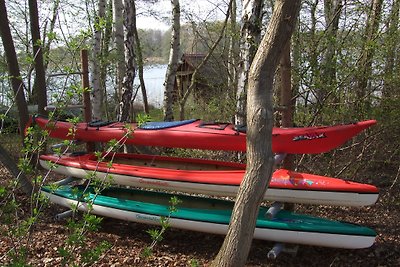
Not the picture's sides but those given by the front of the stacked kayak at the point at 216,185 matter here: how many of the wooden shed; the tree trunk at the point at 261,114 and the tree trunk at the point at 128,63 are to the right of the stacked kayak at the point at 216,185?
1

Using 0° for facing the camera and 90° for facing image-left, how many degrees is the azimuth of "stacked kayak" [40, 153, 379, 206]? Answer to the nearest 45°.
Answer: approximately 270°

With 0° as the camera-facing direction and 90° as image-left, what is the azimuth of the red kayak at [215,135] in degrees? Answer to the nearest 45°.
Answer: approximately 270°

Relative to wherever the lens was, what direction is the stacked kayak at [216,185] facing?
facing to the right of the viewer

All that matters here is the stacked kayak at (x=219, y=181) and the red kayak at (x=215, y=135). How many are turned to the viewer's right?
2

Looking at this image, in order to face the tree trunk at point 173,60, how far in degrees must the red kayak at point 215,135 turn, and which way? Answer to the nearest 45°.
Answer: approximately 90° to its left

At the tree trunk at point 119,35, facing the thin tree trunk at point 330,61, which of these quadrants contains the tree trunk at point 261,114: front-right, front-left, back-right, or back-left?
front-right

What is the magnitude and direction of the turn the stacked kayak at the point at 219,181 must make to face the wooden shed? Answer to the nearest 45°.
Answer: approximately 90° to its left

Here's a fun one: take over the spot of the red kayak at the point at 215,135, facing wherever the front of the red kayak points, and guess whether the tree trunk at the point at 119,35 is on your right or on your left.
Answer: on your left

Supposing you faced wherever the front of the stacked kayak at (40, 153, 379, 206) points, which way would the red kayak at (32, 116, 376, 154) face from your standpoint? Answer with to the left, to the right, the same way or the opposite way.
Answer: the same way

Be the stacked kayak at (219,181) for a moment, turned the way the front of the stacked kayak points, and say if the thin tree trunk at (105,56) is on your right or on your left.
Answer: on your left

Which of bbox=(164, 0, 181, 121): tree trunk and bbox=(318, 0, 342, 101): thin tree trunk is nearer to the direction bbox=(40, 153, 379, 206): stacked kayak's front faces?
the thin tree trunk
